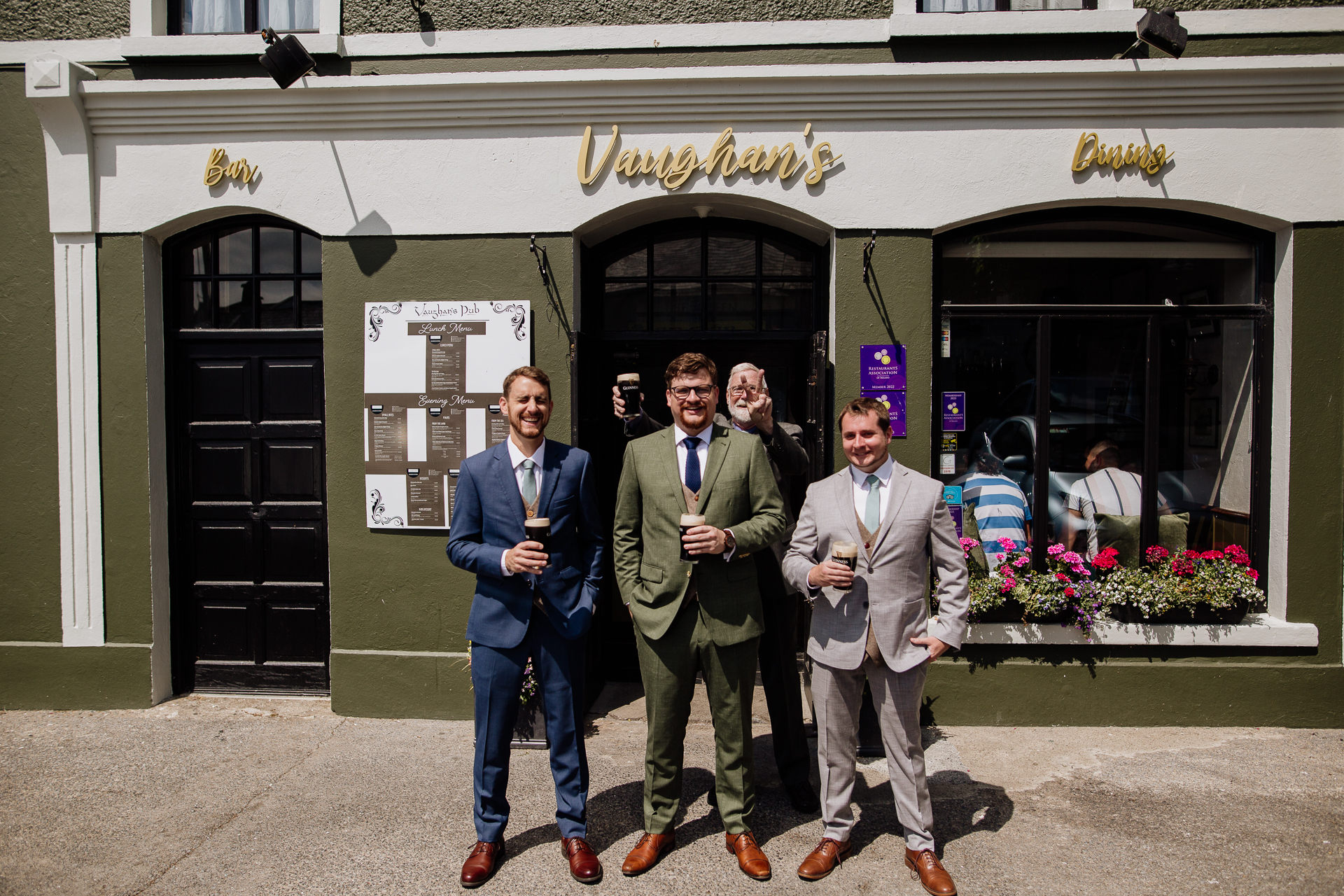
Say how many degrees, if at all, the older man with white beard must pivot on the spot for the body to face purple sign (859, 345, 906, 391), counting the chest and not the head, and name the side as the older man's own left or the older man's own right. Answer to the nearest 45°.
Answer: approximately 135° to the older man's own left

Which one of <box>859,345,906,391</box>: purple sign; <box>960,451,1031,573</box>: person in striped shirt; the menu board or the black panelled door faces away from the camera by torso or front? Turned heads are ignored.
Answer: the person in striped shirt

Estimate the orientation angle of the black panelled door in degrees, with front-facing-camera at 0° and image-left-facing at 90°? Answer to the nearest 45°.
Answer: approximately 0°

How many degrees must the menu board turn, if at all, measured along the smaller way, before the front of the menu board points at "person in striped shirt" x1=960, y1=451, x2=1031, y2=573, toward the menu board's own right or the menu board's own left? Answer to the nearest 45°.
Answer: approximately 90° to the menu board's own left

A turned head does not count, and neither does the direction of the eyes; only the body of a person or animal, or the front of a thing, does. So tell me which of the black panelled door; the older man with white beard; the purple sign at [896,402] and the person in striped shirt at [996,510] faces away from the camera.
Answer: the person in striped shirt

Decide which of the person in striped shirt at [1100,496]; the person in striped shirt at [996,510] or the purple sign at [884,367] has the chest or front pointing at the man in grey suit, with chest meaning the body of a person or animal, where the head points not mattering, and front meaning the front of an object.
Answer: the purple sign

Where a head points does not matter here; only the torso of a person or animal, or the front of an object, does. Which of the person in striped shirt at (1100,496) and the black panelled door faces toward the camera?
the black panelled door

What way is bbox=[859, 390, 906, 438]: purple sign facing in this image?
toward the camera

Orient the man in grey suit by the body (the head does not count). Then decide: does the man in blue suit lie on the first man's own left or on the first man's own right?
on the first man's own right

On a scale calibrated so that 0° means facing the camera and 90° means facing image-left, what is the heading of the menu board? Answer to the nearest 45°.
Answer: approximately 0°

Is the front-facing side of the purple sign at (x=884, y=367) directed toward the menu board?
no

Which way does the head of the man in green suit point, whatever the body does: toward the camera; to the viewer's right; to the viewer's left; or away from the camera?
toward the camera

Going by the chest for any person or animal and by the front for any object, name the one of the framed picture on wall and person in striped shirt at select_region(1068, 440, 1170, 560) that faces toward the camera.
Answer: the framed picture on wall

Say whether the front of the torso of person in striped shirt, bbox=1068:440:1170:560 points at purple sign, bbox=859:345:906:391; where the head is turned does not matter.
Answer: no

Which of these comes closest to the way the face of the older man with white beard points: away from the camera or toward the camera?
toward the camera

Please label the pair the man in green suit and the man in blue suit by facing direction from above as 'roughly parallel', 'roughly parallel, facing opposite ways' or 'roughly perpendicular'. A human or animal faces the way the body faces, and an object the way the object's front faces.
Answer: roughly parallel

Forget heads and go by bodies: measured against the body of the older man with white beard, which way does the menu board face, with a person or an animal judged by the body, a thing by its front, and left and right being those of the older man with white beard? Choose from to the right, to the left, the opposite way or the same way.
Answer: the same way

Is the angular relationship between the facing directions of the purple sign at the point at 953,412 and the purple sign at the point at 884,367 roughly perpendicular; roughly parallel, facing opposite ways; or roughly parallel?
roughly parallel

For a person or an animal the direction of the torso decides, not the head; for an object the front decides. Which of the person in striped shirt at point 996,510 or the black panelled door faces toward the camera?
the black panelled door

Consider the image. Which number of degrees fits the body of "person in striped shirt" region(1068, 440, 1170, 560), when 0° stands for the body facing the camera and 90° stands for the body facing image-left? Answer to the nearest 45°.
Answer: approximately 135°
